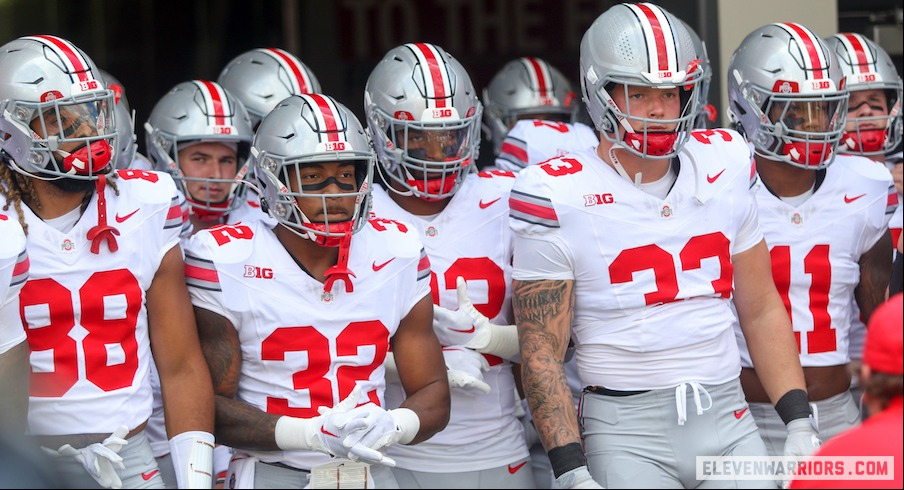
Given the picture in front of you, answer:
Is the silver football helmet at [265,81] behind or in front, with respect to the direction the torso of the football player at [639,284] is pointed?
behind

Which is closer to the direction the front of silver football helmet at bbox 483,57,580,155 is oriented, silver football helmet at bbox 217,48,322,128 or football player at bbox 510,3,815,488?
the football player

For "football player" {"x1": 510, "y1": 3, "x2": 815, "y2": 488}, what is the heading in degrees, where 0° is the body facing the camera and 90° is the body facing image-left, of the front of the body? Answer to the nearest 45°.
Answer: approximately 315°

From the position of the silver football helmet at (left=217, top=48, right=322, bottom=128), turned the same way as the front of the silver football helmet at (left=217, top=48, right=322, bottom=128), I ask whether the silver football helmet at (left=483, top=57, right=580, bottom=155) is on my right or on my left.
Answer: on my left

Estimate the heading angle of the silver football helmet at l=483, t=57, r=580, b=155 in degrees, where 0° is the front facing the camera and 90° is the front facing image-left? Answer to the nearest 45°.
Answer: approximately 315°

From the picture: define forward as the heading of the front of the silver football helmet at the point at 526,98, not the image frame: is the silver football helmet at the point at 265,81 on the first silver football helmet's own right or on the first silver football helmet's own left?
on the first silver football helmet's own right

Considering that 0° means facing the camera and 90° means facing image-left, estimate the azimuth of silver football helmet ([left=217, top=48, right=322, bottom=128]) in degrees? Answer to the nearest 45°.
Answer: approximately 315°
